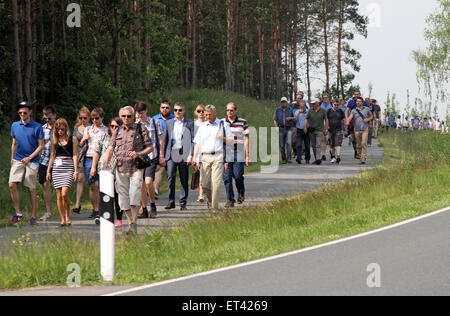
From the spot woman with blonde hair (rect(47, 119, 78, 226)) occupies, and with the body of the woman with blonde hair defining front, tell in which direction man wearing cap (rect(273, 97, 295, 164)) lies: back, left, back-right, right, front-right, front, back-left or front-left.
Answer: back-left

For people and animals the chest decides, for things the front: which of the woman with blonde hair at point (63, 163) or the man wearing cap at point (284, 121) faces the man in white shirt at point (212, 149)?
the man wearing cap

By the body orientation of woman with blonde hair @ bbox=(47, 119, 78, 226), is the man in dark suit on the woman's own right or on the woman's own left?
on the woman's own left

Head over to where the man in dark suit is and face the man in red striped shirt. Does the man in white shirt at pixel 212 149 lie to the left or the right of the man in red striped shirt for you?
right

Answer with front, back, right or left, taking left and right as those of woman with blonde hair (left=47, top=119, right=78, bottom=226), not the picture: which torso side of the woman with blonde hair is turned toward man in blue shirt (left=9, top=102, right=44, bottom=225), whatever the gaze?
right

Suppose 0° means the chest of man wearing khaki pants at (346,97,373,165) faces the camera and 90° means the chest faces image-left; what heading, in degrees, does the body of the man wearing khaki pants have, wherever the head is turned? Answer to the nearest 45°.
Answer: approximately 0°
